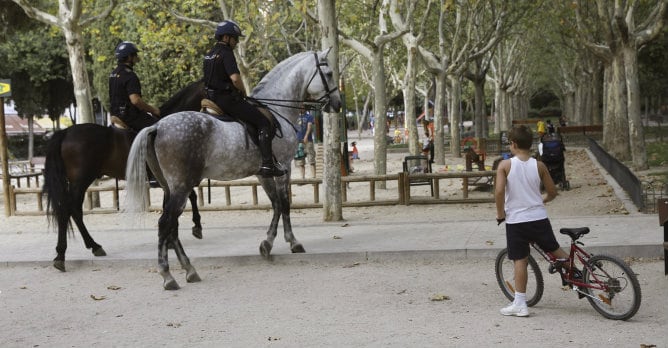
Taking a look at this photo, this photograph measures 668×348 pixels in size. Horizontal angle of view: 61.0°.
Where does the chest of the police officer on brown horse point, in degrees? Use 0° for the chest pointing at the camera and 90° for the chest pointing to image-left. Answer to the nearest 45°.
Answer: approximately 225°

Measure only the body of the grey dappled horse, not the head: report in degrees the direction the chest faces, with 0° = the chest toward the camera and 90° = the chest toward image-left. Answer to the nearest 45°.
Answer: approximately 225°

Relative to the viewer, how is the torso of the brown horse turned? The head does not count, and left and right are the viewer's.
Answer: facing away from the viewer and to the right of the viewer

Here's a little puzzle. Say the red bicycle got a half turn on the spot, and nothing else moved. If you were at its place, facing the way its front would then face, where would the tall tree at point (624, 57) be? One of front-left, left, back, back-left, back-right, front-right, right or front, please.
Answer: back-left

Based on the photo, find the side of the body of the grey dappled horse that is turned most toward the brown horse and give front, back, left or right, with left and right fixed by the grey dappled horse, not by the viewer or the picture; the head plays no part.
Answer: left

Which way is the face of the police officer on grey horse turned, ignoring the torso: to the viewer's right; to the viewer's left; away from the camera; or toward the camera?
to the viewer's right

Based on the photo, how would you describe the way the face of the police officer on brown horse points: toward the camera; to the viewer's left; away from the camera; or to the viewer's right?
to the viewer's right

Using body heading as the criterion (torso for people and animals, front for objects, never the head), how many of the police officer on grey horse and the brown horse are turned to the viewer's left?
0

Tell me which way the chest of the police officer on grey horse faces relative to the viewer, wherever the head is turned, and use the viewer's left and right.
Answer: facing away from the viewer and to the right of the viewer

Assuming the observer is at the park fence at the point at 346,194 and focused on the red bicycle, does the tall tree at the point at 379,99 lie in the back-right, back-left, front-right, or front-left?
back-left

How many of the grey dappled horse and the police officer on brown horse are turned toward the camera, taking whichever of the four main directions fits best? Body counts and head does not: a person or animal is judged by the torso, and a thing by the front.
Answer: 0
